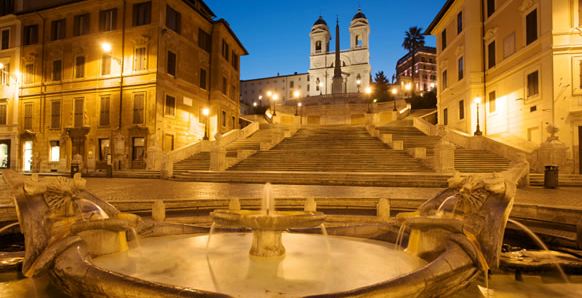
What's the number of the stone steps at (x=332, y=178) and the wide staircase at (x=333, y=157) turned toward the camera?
2

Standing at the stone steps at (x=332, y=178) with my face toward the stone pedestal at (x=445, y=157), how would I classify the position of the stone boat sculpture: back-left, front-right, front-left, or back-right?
back-right

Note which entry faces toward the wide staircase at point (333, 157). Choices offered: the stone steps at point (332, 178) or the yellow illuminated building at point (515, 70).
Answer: the yellow illuminated building

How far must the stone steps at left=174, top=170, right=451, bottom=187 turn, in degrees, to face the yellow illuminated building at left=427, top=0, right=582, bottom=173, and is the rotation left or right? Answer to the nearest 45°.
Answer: approximately 135° to its left

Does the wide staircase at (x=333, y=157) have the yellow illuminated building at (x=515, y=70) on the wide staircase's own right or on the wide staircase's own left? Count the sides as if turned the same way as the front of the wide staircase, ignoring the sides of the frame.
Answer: on the wide staircase's own left

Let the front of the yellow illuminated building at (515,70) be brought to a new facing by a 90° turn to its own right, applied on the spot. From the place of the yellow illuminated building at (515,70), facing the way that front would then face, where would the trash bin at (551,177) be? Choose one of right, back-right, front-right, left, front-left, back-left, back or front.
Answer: back-left

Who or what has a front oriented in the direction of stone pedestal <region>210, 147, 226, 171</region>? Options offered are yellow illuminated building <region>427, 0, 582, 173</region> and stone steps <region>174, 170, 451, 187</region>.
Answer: the yellow illuminated building

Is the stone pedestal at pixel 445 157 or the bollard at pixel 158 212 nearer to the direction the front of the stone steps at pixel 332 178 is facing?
the bollard

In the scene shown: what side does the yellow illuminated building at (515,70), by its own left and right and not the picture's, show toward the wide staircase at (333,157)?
front

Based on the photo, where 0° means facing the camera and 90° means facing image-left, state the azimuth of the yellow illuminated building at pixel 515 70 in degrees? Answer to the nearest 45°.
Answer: approximately 45°

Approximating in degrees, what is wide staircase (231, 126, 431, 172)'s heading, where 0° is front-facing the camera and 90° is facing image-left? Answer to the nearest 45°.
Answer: approximately 0°

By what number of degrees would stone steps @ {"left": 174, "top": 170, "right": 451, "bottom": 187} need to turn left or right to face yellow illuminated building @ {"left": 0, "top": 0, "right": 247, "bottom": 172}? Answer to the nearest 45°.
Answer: approximately 135° to its right

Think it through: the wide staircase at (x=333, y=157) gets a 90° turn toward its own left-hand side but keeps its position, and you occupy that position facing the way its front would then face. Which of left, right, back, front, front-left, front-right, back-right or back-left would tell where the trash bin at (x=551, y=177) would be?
front-right
